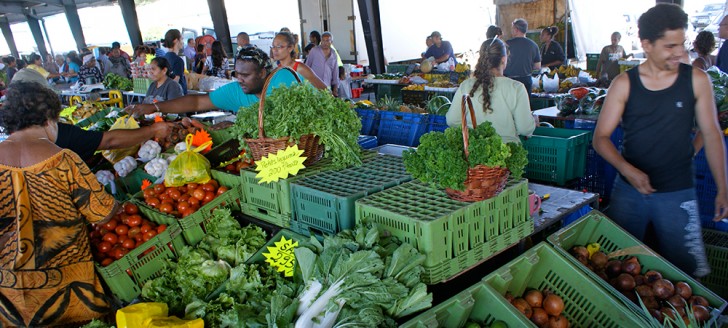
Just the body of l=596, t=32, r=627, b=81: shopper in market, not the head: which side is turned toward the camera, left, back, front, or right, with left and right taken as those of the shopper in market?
front

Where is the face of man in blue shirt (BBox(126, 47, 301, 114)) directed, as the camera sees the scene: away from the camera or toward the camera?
toward the camera

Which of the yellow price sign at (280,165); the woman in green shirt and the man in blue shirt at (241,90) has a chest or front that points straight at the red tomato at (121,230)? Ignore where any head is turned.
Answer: the man in blue shirt

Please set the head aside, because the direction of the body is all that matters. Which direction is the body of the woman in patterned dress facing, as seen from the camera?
away from the camera

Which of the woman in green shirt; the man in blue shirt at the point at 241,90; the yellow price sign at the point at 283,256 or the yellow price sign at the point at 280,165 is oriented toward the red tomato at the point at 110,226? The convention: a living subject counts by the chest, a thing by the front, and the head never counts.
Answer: the man in blue shirt

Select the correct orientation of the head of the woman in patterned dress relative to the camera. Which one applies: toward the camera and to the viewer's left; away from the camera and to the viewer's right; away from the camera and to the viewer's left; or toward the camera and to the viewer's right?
away from the camera and to the viewer's right

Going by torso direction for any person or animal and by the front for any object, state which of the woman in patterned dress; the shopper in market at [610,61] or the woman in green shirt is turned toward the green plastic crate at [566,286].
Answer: the shopper in market

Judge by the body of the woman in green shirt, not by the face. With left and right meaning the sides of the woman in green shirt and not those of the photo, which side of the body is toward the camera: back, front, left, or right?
back

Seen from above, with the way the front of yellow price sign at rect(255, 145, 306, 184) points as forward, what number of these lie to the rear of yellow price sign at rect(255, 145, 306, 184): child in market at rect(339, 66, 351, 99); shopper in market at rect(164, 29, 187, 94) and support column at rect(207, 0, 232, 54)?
3

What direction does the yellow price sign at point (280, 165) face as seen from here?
toward the camera

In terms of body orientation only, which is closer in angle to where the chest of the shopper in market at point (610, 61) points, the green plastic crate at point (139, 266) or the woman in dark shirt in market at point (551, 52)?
the green plastic crate

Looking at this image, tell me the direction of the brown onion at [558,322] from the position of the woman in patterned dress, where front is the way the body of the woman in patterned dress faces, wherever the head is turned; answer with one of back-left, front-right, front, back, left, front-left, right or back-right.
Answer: back-right

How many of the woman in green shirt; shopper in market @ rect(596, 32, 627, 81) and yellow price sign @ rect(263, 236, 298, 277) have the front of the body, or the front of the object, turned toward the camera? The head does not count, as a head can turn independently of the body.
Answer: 2

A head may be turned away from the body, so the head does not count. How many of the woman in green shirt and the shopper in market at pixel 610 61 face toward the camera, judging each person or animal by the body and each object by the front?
1
